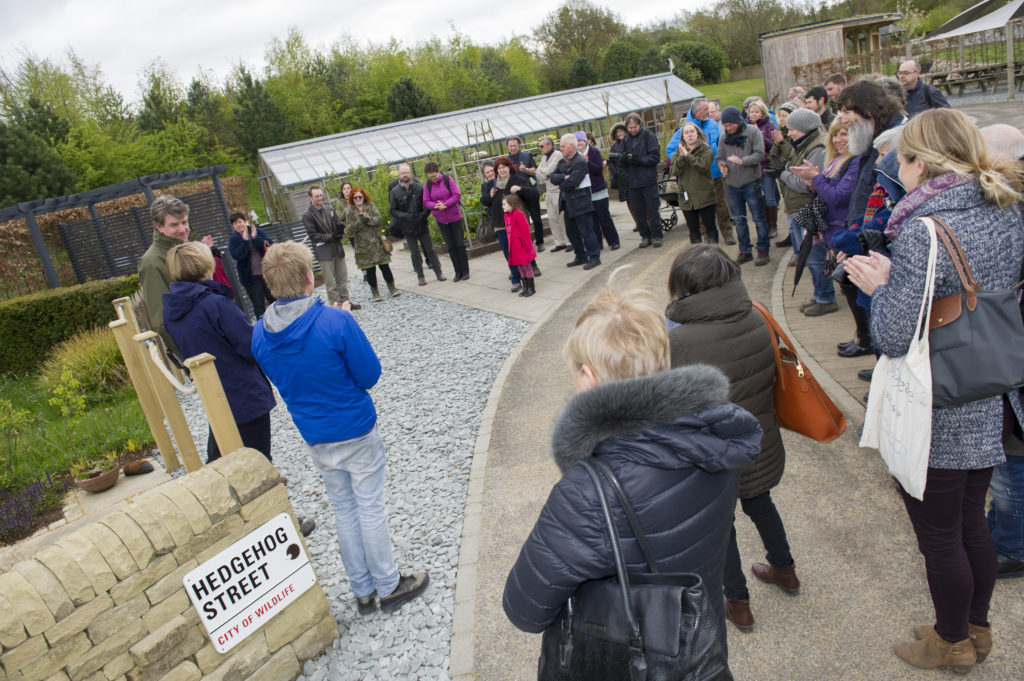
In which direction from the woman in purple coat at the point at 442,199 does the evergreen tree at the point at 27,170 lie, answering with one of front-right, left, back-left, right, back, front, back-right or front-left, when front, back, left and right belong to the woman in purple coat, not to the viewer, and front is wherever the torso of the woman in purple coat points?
back-right

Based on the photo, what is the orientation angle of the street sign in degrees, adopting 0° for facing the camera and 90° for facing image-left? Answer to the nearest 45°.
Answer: approximately 0°

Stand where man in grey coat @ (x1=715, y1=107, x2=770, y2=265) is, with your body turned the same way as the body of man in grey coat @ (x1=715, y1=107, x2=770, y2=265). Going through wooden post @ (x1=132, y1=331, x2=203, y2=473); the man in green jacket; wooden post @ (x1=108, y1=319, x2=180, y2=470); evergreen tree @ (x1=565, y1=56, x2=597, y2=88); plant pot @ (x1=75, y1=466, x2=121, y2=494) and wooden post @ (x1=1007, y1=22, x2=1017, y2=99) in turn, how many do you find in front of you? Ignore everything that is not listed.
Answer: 4

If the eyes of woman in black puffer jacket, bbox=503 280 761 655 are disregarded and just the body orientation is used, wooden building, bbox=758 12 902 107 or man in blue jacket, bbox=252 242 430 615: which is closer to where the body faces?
the man in blue jacket

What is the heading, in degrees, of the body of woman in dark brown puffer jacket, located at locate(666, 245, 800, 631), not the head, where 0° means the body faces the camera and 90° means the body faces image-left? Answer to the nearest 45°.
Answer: approximately 135°

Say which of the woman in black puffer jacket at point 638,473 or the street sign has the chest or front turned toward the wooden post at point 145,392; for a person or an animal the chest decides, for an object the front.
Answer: the woman in black puffer jacket

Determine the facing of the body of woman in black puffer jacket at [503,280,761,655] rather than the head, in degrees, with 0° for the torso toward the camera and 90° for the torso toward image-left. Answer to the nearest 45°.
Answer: approximately 135°

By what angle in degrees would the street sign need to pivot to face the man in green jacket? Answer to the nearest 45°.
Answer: approximately 180°

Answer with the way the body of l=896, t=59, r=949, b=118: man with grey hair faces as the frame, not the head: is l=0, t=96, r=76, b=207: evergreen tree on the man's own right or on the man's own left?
on the man's own right
